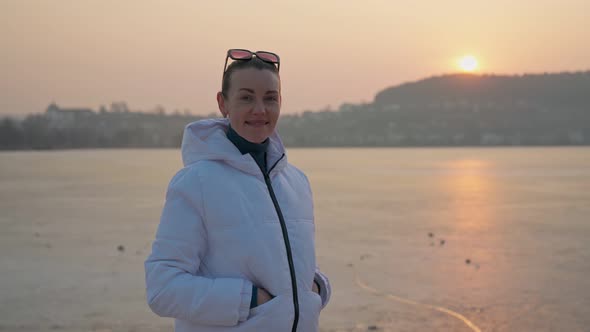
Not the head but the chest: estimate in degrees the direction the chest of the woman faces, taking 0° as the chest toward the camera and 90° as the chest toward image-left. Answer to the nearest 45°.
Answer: approximately 315°
